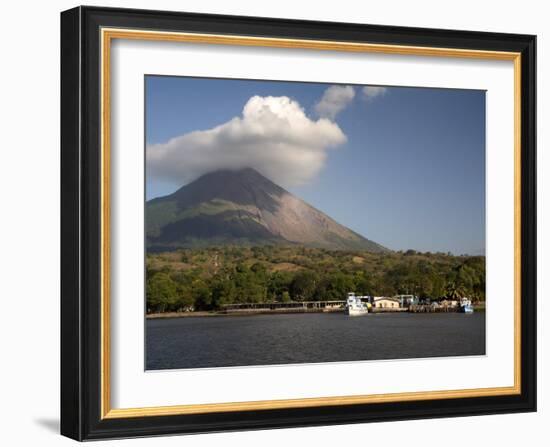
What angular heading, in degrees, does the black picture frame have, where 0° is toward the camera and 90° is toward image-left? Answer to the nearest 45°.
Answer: approximately 315°
